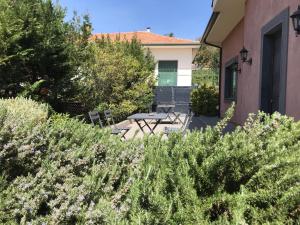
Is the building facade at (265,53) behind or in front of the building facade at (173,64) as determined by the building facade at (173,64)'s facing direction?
in front

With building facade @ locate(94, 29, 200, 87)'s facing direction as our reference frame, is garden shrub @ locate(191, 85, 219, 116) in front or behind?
in front

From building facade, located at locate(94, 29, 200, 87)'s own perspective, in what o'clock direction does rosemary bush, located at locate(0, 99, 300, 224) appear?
The rosemary bush is roughly at 12 o'clock from the building facade.

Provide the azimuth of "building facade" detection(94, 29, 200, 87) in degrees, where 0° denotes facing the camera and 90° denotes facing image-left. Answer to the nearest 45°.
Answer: approximately 0°

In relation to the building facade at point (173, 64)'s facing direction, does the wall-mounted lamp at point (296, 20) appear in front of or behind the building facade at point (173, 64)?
in front

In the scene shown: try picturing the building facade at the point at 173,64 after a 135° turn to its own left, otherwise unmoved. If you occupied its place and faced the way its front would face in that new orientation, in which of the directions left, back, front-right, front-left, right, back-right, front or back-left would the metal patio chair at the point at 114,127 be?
back-right
